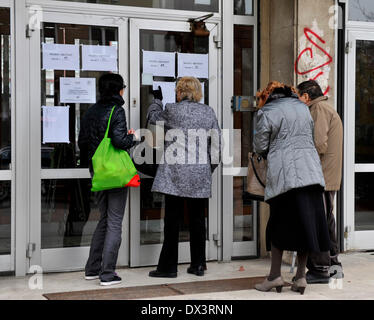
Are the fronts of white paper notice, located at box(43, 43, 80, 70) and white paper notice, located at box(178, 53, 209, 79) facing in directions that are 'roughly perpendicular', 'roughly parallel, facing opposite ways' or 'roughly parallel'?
roughly parallel

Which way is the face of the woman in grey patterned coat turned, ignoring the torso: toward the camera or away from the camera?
away from the camera

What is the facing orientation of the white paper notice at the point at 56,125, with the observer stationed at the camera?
facing the viewer

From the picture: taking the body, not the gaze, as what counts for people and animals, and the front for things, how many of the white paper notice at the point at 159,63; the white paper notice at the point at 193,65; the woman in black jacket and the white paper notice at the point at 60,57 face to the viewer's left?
0

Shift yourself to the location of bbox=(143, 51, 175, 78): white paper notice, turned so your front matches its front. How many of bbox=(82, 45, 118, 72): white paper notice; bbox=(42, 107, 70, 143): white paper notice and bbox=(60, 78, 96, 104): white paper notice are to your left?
0

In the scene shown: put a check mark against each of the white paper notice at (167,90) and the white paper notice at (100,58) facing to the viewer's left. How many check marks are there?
0

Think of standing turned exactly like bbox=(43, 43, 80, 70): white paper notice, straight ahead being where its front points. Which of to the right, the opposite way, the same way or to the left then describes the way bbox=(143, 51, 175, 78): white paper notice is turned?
the same way

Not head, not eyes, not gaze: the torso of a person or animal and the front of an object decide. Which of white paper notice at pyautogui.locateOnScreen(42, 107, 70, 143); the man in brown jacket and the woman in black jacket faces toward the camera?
the white paper notice

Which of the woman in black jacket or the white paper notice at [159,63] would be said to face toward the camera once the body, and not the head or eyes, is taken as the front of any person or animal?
the white paper notice

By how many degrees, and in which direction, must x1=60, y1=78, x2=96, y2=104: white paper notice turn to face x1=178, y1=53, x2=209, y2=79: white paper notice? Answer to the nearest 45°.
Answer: approximately 90° to its left

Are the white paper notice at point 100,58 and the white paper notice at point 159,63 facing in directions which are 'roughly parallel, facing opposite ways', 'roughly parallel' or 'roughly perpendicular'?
roughly parallel

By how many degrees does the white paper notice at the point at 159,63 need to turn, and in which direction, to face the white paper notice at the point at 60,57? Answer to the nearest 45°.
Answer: approximately 90° to its right

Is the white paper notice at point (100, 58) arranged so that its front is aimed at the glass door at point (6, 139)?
no

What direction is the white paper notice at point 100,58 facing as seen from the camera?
toward the camera

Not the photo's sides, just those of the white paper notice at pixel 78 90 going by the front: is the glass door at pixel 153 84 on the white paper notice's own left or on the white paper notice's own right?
on the white paper notice's own left
